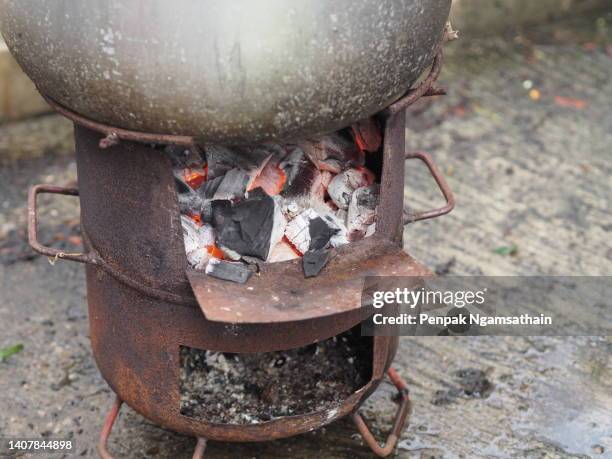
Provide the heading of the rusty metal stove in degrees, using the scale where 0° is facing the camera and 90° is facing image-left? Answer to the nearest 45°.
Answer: approximately 315°
